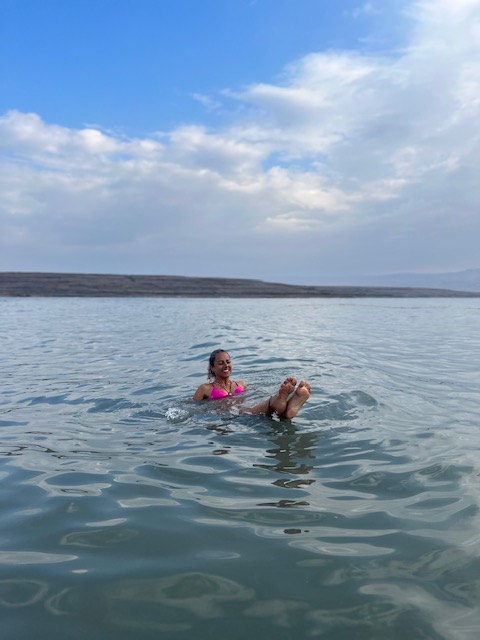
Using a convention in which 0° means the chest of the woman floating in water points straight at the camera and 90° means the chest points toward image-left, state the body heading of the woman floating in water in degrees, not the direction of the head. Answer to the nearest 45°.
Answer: approximately 315°
